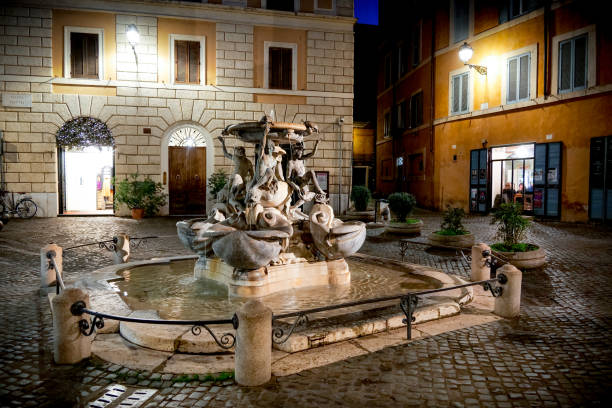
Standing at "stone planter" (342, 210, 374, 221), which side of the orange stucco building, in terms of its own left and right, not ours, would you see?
front

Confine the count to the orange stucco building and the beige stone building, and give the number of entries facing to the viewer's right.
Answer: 0

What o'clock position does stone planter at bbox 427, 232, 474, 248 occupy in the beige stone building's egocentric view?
The stone planter is roughly at 11 o'clock from the beige stone building.

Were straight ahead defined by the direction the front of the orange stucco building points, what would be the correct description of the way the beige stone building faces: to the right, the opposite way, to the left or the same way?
to the left

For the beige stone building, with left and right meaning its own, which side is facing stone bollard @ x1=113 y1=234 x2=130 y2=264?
front

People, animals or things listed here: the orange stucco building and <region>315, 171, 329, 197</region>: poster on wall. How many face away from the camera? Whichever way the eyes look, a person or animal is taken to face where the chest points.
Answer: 0

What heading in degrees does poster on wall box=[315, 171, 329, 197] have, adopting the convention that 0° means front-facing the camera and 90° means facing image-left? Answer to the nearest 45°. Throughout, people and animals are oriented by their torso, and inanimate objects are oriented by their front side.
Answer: approximately 0°

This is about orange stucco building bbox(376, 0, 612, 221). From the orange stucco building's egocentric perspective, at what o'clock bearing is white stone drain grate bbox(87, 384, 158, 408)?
The white stone drain grate is roughly at 11 o'clock from the orange stucco building.

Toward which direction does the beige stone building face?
toward the camera

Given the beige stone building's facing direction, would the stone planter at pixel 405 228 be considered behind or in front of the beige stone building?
in front

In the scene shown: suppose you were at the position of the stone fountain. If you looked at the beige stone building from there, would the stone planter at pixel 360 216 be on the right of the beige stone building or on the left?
right
